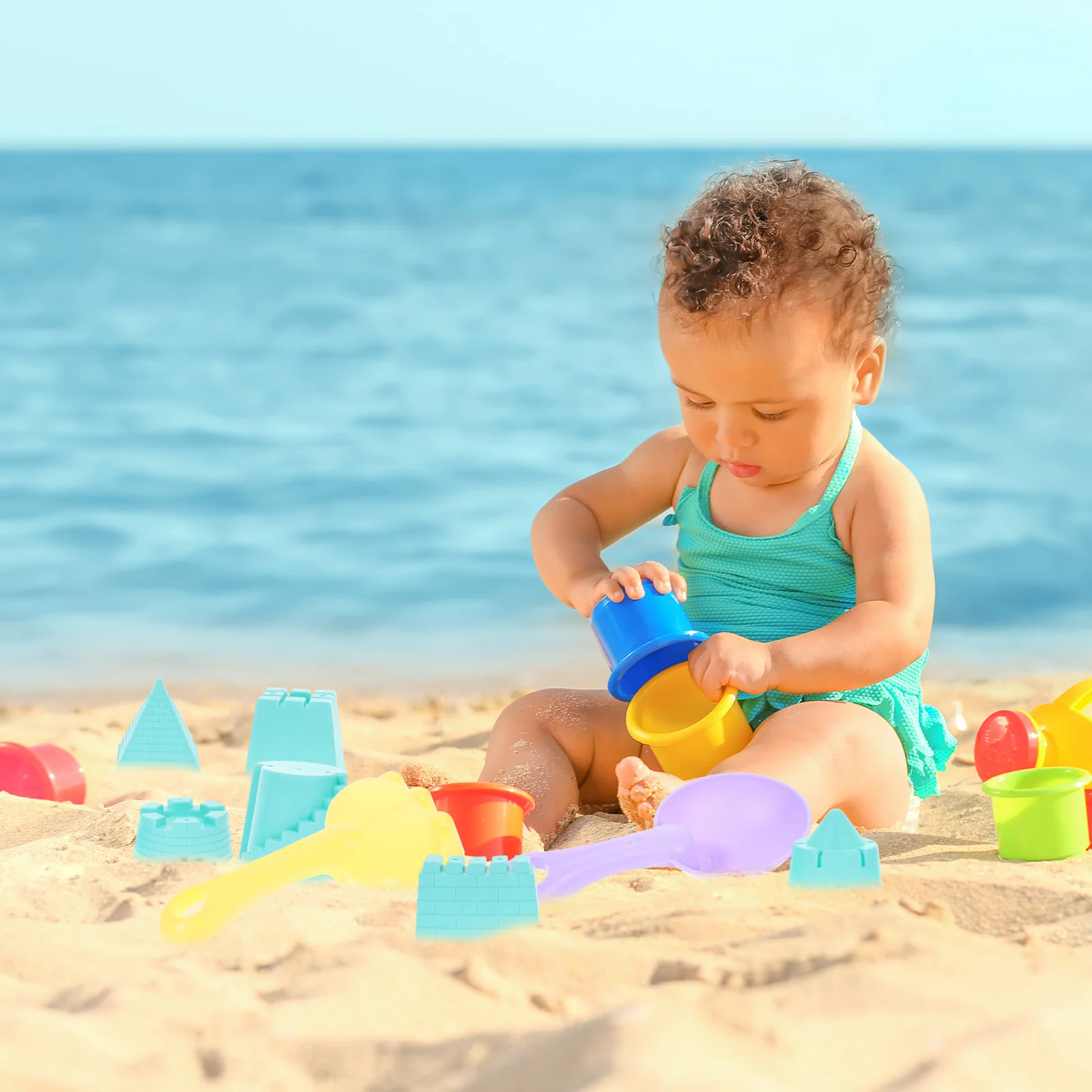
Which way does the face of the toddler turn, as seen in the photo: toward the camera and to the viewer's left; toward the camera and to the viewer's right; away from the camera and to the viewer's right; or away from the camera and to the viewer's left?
toward the camera and to the viewer's left

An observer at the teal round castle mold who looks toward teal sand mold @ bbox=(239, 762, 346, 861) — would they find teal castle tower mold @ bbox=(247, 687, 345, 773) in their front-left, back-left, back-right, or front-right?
front-left

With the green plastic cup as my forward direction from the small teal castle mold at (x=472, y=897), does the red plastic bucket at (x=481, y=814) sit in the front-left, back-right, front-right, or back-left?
front-left

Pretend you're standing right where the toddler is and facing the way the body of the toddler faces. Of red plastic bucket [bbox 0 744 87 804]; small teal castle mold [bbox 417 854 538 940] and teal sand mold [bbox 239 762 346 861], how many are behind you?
0

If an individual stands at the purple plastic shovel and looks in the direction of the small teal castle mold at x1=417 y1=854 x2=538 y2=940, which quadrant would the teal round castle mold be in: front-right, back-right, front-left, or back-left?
front-right

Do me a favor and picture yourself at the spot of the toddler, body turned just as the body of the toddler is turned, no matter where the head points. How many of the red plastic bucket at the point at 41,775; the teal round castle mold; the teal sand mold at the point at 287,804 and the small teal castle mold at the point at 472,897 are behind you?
0

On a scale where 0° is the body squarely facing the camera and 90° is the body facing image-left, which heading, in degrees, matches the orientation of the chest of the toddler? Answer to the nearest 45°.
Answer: approximately 45°

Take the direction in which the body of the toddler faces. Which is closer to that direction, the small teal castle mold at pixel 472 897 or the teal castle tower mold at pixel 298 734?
the small teal castle mold

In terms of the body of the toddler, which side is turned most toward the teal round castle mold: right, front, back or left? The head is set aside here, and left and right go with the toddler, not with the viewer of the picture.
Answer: front

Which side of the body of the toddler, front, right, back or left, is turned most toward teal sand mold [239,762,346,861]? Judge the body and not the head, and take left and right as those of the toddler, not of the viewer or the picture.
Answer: front

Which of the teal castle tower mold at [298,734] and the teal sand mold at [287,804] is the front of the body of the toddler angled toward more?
the teal sand mold

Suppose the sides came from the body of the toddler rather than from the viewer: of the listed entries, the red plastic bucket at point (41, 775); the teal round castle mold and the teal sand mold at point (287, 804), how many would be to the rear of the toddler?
0

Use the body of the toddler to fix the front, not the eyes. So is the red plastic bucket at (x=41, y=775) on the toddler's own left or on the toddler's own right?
on the toddler's own right
